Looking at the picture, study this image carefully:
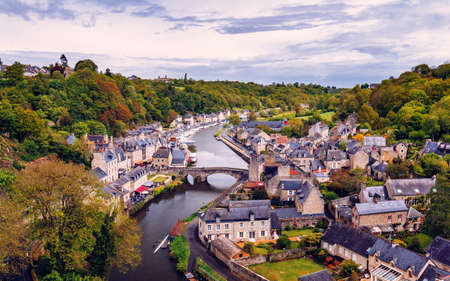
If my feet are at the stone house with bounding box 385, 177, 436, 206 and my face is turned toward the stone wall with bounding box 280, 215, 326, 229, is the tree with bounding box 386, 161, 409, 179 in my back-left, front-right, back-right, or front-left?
back-right

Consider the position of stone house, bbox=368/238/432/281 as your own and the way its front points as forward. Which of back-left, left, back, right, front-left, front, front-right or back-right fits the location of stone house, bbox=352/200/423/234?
back-right

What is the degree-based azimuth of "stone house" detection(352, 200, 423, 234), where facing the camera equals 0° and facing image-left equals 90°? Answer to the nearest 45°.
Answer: approximately 0°

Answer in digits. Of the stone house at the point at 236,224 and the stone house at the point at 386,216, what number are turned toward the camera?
2
